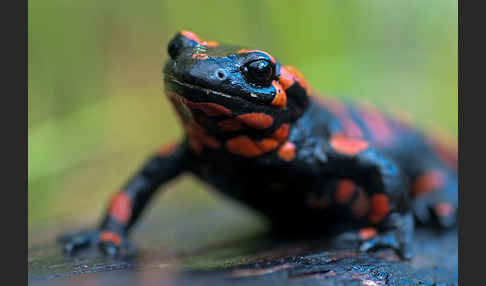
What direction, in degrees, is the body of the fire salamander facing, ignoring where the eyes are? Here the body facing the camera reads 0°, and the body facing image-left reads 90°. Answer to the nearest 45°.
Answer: approximately 45°
